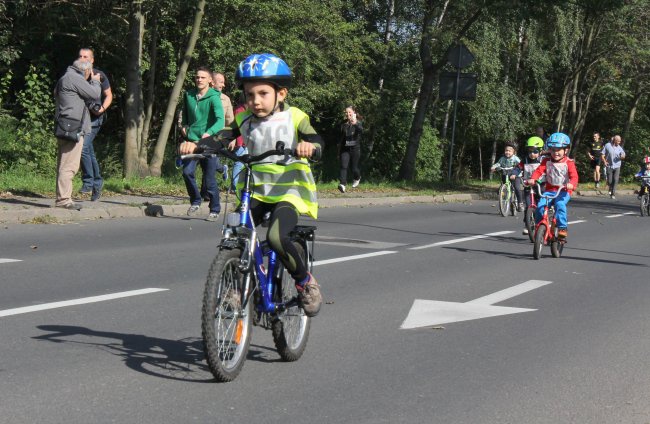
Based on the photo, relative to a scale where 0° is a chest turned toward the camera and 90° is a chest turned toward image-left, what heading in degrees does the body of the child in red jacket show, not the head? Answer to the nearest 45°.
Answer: approximately 45°

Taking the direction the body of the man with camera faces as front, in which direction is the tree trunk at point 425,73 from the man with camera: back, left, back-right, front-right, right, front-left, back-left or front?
front-left

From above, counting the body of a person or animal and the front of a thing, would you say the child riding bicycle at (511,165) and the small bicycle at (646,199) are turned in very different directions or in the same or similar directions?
same or similar directions

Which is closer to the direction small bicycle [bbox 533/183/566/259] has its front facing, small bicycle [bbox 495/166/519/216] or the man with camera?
the man with camera

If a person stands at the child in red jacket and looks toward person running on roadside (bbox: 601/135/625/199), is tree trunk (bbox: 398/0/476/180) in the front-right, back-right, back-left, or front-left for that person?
front-left

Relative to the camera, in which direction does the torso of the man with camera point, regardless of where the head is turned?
to the viewer's right

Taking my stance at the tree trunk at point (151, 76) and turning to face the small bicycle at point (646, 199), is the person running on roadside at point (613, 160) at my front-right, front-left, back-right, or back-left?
front-left

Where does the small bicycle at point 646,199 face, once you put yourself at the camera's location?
facing the viewer and to the left of the viewer

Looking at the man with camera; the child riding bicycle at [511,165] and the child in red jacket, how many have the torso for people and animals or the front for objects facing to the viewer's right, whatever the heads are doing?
1

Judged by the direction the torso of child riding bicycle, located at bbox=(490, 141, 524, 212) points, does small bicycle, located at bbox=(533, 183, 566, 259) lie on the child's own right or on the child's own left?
on the child's own left

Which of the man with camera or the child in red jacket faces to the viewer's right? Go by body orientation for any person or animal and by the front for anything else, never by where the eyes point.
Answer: the man with camera

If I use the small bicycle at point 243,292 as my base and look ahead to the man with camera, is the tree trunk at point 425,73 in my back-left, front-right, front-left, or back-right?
front-right

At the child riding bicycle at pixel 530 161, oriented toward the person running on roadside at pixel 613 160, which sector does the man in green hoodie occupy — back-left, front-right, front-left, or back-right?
back-left

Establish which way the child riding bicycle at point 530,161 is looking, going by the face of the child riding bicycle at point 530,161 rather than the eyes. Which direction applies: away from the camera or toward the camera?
toward the camera

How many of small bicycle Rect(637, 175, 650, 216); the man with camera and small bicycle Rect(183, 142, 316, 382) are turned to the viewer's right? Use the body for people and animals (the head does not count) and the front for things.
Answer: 1
